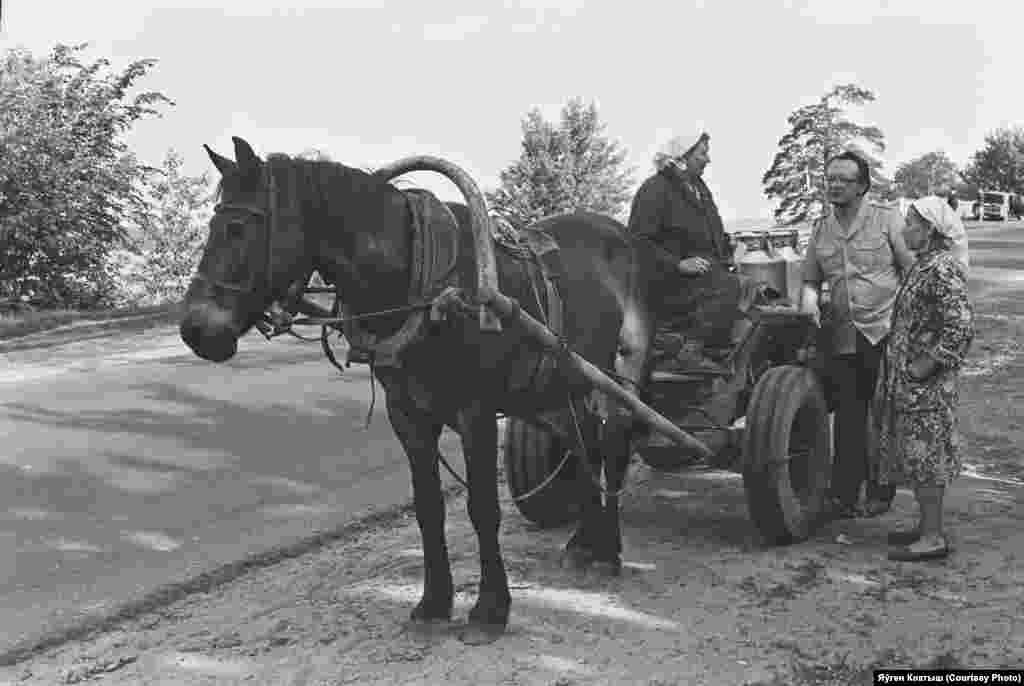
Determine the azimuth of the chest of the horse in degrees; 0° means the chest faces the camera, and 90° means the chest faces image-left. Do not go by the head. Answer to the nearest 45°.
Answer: approximately 45°

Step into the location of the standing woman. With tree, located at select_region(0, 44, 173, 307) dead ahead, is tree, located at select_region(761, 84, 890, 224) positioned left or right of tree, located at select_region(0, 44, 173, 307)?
right

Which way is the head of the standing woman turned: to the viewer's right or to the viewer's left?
to the viewer's left

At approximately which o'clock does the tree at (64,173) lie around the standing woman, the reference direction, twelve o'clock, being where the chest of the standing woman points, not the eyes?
The tree is roughly at 1 o'clock from the standing woman.

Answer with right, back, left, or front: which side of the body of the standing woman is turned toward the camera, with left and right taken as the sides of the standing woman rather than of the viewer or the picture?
left

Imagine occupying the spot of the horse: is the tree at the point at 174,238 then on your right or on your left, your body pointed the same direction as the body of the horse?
on your right

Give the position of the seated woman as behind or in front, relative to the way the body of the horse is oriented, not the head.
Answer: behind

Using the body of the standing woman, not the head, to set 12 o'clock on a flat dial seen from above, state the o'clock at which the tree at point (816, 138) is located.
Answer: The tree is roughly at 3 o'clock from the standing woman.

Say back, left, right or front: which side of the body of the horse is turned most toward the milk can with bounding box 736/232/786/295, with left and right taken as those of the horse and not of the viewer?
back

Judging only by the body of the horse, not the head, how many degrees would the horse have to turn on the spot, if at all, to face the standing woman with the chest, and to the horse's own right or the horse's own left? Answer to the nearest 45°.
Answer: approximately 135° to the horse's own left
